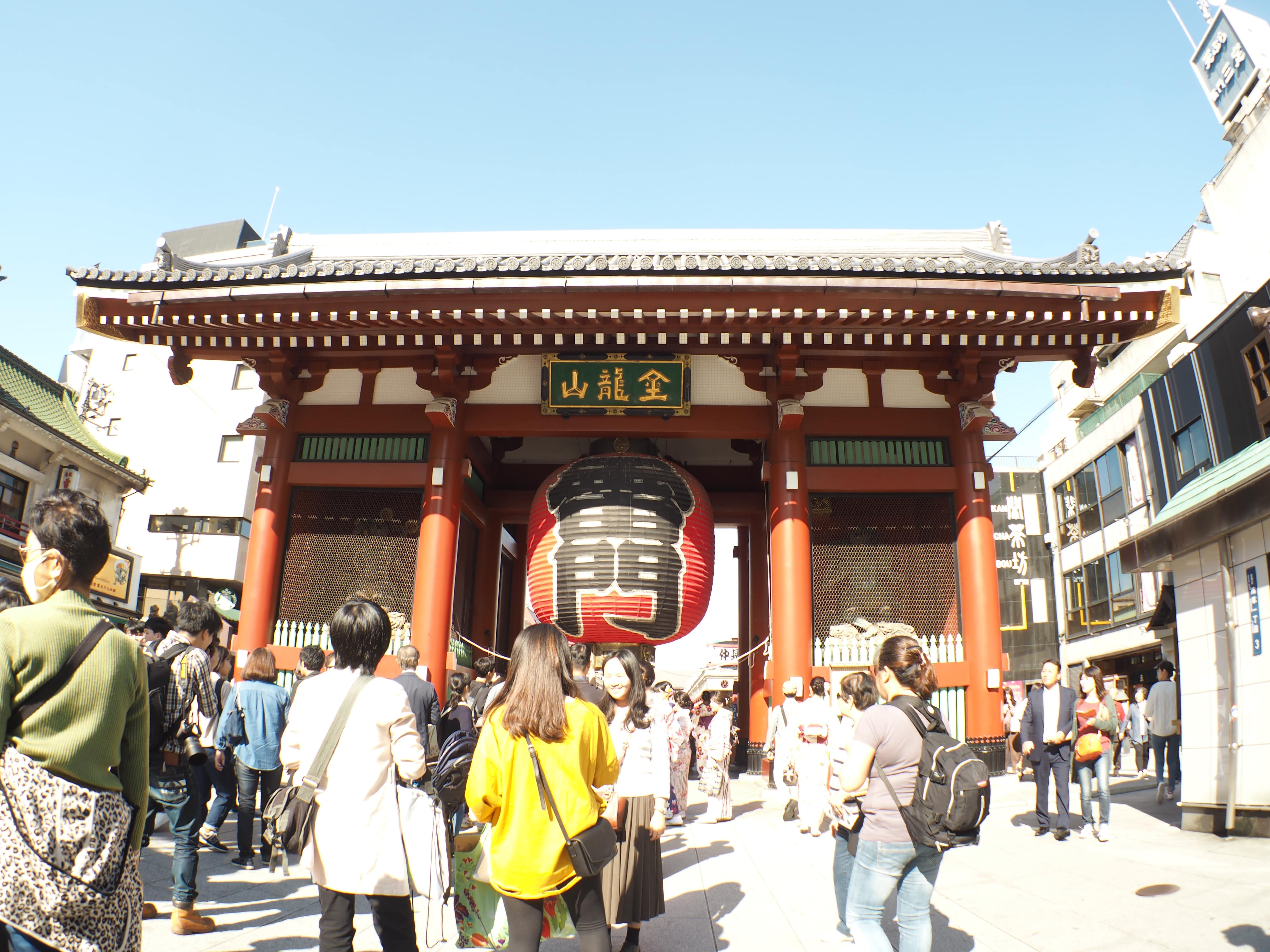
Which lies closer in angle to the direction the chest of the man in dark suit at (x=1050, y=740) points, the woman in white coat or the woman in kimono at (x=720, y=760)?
the woman in white coat

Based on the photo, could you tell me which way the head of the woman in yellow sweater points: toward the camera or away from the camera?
away from the camera

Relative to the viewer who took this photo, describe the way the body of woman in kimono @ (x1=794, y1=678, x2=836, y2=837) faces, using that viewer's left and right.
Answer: facing away from the viewer

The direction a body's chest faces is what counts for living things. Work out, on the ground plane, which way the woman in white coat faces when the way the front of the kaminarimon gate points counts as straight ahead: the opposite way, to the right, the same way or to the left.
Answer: the opposite way

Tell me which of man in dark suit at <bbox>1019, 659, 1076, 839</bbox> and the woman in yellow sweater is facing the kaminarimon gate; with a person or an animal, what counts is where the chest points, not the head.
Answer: the woman in yellow sweater

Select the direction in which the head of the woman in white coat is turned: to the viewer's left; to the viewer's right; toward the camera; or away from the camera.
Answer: away from the camera

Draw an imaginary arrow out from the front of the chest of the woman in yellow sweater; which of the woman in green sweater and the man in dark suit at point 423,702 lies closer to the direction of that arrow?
the man in dark suit

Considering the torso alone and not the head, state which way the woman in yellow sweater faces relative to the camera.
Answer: away from the camera

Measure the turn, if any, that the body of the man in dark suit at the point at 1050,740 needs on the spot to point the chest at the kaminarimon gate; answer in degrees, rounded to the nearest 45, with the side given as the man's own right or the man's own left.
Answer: approximately 90° to the man's own right

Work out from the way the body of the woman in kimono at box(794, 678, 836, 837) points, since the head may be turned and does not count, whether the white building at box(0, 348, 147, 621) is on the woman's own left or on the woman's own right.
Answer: on the woman's own left
